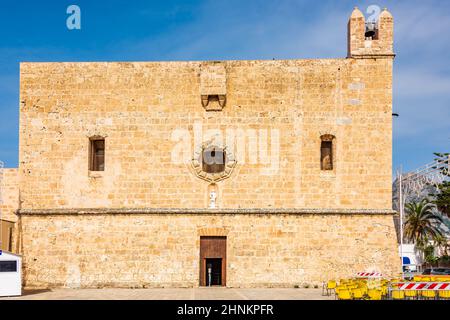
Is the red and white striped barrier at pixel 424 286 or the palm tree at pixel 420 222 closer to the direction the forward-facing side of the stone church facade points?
the red and white striped barrier

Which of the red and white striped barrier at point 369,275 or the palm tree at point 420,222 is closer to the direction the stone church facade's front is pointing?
the red and white striped barrier

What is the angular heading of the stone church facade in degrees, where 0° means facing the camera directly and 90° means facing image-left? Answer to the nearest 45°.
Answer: approximately 0°

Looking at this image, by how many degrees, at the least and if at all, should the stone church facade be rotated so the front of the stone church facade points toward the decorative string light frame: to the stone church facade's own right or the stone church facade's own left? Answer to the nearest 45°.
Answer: approximately 135° to the stone church facade's own left

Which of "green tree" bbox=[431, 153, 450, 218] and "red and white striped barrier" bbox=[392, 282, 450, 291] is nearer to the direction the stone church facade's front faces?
the red and white striped barrier

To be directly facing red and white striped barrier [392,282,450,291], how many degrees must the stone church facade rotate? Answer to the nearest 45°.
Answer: approximately 45° to its left

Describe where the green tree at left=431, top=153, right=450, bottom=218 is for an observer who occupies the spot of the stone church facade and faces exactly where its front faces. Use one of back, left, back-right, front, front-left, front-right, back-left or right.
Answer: back-left
